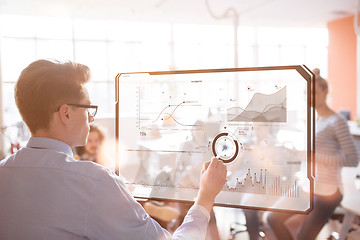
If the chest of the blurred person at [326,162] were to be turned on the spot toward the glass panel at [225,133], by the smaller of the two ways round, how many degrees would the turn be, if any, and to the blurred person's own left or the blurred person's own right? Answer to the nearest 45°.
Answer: approximately 45° to the blurred person's own left

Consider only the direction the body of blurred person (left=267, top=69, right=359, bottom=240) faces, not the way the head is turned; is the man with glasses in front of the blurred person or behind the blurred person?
in front

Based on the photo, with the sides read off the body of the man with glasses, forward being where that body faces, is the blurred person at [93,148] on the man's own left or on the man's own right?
on the man's own left

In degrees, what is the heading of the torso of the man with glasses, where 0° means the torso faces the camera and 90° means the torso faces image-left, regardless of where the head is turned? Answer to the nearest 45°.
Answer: approximately 225°

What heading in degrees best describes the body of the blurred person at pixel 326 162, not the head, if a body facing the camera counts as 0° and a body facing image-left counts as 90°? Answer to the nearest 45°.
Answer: approximately 45°

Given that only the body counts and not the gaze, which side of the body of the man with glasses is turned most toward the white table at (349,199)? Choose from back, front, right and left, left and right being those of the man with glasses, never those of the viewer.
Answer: front

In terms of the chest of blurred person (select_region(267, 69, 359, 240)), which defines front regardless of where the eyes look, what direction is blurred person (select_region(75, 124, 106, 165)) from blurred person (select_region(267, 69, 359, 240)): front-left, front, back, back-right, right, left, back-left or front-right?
front-right

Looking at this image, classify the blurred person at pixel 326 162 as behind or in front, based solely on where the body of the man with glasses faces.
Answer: in front
